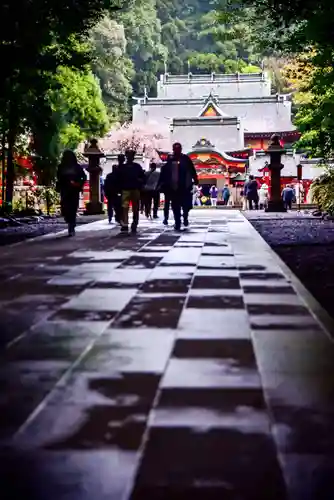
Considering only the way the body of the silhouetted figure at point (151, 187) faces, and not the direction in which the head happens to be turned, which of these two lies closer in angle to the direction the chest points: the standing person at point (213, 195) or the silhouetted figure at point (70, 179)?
the standing person

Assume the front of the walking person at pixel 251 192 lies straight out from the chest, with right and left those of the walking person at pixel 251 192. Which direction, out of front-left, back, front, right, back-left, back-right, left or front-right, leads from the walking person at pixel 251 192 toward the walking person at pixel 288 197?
right

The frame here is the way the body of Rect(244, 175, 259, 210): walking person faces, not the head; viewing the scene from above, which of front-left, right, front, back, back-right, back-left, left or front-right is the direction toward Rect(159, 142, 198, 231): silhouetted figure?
back

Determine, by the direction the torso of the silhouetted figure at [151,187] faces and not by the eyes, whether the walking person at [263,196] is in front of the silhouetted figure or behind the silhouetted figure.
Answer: in front

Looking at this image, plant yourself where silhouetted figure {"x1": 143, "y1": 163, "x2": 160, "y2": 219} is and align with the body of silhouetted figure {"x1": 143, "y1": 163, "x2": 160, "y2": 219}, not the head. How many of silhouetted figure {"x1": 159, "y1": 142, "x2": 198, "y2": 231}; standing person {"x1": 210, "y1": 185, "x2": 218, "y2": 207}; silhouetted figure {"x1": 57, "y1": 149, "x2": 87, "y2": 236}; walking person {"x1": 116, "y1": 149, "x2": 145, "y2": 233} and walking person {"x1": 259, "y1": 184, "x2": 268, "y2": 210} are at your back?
3

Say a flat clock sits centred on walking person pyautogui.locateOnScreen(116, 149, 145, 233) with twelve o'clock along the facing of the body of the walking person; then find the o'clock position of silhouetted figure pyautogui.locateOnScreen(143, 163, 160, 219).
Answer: The silhouetted figure is roughly at 12 o'clock from the walking person.

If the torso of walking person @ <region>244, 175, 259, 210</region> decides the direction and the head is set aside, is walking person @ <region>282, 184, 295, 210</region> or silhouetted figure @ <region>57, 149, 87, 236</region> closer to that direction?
the walking person

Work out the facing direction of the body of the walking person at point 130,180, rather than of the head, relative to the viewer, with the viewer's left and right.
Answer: facing away from the viewer

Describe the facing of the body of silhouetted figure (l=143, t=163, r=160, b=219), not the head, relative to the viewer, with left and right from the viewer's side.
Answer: facing away from the viewer

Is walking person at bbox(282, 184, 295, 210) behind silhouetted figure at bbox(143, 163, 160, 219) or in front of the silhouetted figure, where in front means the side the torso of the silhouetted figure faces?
in front

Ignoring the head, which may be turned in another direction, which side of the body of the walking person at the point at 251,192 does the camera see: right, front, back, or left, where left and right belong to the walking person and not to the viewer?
back
